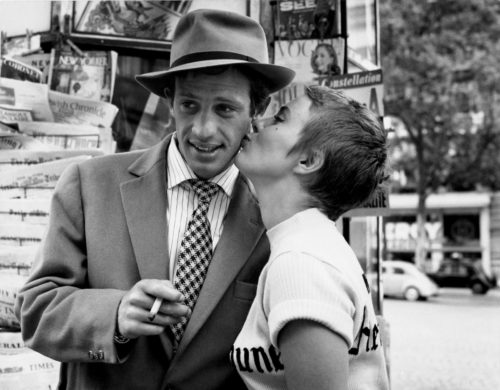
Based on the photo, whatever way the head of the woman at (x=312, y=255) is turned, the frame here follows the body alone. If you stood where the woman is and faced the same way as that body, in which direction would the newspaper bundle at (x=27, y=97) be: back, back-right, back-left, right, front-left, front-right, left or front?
front-right

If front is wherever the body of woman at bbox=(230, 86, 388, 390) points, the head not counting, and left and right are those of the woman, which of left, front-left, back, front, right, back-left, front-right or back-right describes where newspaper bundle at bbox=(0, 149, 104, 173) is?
front-right

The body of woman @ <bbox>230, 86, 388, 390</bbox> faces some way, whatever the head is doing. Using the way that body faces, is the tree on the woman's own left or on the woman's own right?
on the woman's own right

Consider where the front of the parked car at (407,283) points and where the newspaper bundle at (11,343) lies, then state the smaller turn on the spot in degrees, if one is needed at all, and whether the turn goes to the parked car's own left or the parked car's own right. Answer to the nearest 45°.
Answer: approximately 90° to the parked car's own left

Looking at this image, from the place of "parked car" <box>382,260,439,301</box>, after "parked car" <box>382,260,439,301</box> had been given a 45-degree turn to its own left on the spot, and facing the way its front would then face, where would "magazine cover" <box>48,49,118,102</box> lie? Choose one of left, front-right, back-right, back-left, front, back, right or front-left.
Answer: front-left

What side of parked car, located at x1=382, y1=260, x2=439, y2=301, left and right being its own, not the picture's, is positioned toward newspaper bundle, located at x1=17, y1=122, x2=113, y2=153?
left

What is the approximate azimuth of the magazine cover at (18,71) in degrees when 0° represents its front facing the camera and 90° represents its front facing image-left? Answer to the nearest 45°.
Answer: approximately 0°

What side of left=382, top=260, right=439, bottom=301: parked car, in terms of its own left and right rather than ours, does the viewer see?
left

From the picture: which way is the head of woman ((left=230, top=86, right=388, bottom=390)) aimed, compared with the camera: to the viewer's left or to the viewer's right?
to the viewer's left

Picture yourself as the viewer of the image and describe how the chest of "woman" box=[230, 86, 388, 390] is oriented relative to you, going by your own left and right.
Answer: facing to the left of the viewer
